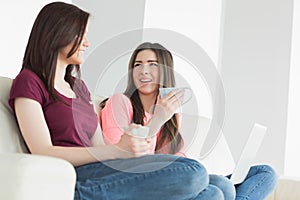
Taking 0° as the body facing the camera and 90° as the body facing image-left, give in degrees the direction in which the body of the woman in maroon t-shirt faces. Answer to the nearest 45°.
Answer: approximately 315°

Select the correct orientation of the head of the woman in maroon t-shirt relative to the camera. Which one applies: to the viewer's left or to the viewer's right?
to the viewer's right

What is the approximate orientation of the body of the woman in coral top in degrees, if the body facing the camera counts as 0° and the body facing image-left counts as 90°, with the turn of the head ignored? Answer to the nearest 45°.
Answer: approximately 315°

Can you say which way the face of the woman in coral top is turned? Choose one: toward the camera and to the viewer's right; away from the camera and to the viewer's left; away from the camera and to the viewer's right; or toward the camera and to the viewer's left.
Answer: toward the camera and to the viewer's left
